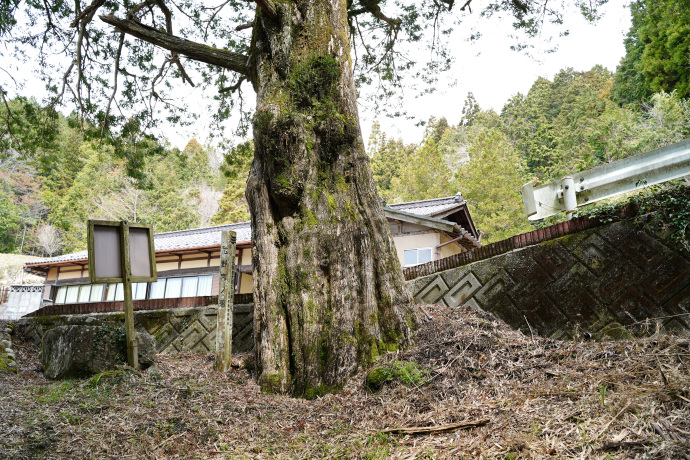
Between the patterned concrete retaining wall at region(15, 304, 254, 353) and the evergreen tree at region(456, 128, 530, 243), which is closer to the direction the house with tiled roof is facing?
the patterned concrete retaining wall

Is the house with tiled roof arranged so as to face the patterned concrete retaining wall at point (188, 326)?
yes

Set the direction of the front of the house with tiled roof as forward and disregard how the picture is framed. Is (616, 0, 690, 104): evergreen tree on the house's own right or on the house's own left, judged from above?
on the house's own left

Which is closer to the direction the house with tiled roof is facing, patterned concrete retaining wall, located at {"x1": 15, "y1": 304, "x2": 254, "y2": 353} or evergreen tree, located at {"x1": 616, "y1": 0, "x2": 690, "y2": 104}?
the patterned concrete retaining wall

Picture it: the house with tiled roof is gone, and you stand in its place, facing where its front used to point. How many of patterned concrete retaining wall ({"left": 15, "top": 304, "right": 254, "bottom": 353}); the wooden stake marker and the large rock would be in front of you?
3

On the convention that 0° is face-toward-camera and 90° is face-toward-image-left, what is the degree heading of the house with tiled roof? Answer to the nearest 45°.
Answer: approximately 0°

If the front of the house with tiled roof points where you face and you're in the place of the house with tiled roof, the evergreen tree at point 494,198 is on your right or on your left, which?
on your left

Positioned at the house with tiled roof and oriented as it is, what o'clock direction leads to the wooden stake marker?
The wooden stake marker is roughly at 12 o'clock from the house with tiled roof.

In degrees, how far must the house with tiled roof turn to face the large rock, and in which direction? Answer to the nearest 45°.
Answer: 0° — it already faces it
